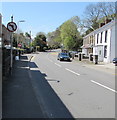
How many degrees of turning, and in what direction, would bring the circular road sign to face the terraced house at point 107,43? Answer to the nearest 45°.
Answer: approximately 135° to its left

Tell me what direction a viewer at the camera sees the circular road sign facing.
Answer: facing the viewer
